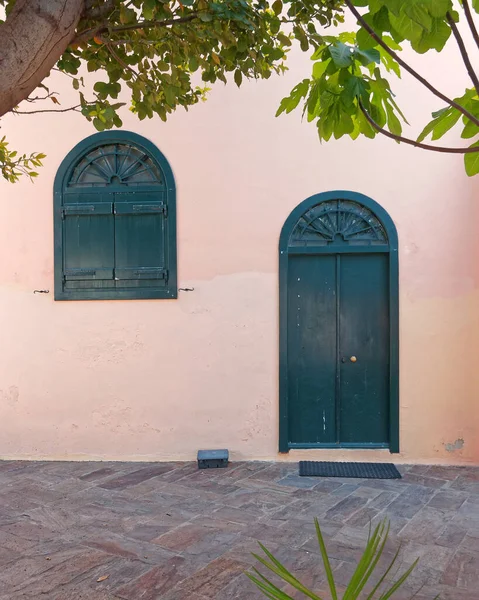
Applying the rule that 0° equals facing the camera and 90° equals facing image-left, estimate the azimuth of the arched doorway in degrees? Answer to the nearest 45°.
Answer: approximately 0°

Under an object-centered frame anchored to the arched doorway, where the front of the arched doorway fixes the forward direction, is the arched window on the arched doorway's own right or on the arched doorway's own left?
on the arched doorway's own right
